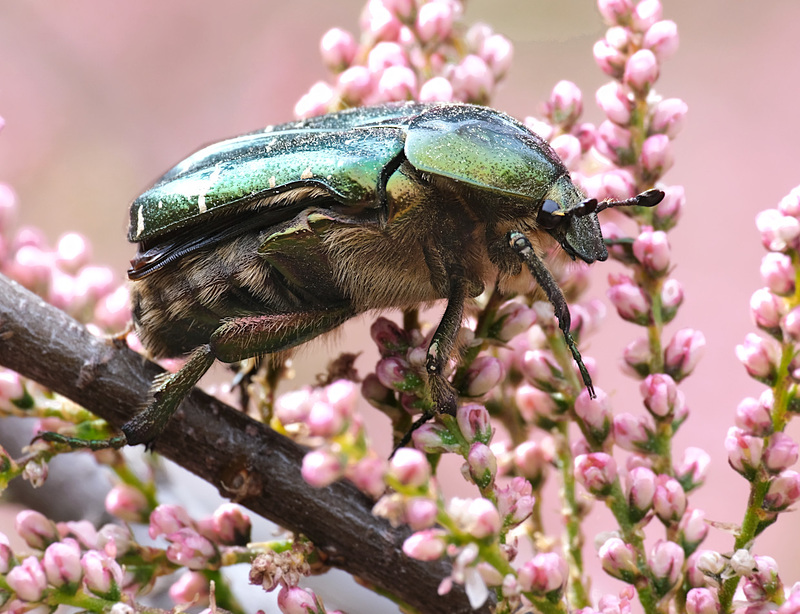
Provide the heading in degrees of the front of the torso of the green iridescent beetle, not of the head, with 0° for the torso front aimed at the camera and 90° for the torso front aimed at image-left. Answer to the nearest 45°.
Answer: approximately 270°
